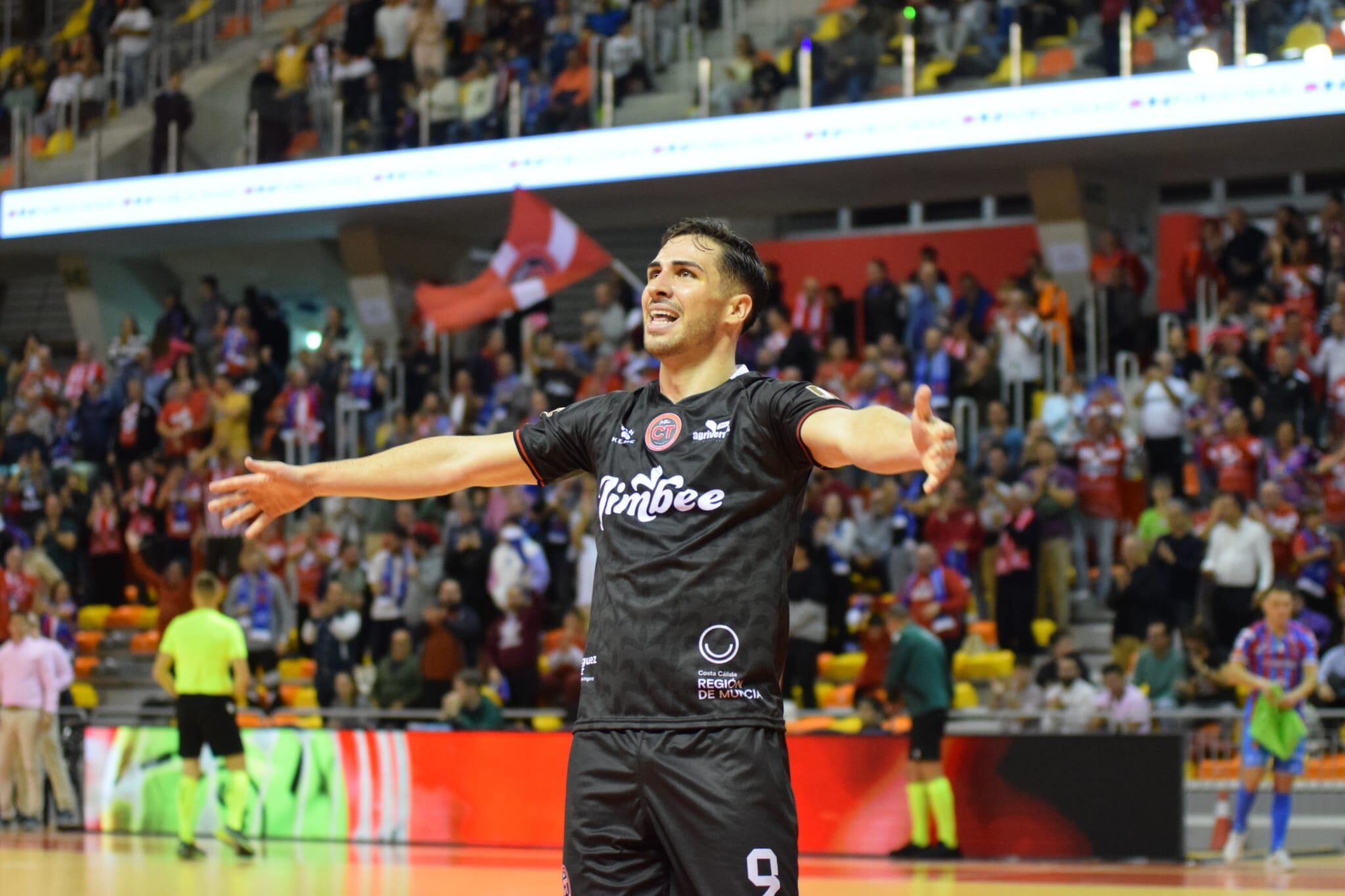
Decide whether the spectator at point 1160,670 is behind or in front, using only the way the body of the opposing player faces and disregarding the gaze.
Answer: behind

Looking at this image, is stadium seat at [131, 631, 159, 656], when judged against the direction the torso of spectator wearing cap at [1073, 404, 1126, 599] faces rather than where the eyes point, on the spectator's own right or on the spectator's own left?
on the spectator's own right

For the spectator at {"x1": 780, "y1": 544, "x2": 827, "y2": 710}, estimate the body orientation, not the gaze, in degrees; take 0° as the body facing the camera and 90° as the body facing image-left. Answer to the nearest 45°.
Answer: approximately 45°

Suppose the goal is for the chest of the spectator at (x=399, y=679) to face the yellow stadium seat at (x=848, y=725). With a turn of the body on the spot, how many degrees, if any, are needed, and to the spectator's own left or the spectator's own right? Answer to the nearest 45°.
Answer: approximately 45° to the spectator's own left
